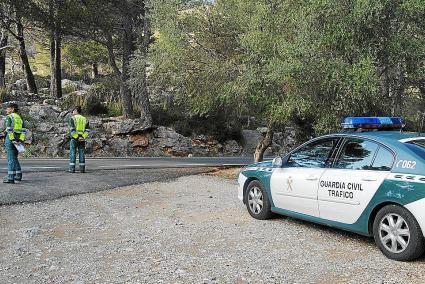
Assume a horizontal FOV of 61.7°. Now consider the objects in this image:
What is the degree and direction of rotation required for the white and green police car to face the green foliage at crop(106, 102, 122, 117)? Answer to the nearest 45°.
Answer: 0° — it already faces it

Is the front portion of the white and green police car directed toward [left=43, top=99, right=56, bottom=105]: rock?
yes

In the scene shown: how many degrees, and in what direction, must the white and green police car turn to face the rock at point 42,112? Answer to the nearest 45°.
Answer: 0° — it already faces it

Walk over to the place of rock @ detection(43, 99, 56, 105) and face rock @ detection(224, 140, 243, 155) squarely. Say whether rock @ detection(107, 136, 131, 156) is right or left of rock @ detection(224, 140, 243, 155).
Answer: right

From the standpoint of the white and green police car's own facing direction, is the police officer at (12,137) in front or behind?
in front

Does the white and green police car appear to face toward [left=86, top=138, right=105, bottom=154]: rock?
yes

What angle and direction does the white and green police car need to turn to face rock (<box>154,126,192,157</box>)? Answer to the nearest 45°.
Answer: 0° — it already faces it

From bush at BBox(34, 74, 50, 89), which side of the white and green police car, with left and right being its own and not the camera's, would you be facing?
front

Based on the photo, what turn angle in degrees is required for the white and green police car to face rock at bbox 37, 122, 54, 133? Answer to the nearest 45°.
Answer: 0° — it already faces it

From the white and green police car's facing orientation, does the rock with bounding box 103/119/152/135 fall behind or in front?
in front

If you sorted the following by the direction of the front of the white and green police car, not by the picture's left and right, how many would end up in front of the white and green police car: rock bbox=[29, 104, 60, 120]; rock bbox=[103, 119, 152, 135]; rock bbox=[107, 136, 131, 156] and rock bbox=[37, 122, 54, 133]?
4

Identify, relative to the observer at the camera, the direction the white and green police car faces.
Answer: facing away from the viewer and to the left of the viewer

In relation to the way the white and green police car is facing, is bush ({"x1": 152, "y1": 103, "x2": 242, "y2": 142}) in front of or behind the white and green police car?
in front
